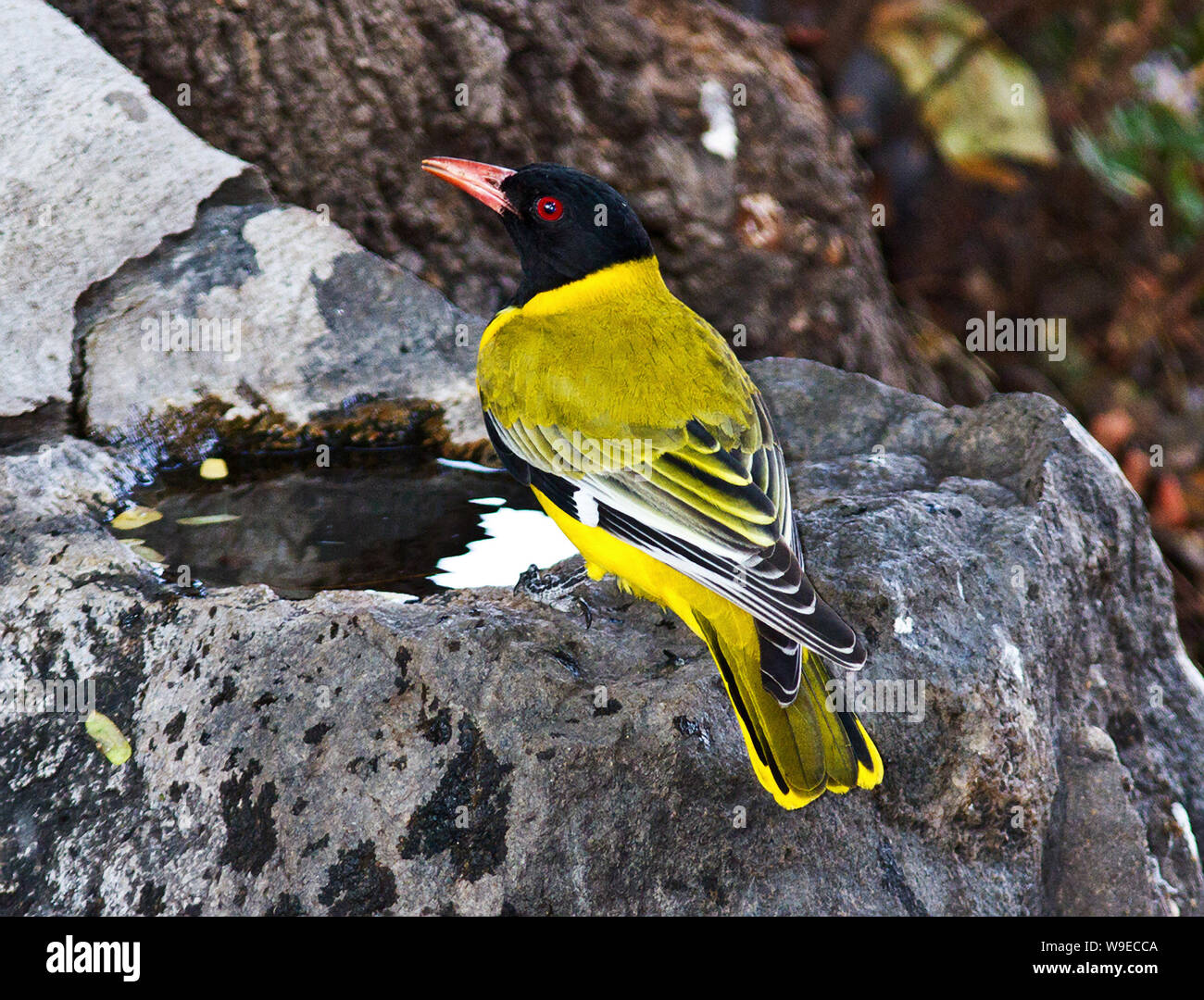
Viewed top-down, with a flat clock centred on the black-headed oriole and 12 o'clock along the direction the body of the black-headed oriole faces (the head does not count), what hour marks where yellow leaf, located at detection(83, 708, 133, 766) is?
The yellow leaf is roughly at 9 o'clock from the black-headed oriole.

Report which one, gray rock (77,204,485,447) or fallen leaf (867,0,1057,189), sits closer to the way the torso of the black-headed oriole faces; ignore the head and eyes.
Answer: the gray rock

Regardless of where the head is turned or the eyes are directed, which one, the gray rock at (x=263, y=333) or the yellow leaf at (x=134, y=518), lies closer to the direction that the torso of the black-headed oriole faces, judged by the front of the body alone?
the gray rock

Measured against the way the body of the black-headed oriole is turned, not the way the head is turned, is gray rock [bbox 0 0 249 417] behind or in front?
in front

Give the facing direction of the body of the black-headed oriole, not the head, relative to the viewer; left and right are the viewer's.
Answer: facing away from the viewer and to the left of the viewer

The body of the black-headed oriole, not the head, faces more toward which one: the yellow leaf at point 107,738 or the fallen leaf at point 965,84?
the fallen leaf

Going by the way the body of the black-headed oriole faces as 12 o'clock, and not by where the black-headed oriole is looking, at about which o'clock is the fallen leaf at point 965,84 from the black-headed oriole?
The fallen leaf is roughly at 2 o'clock from the black-headed oriole.
